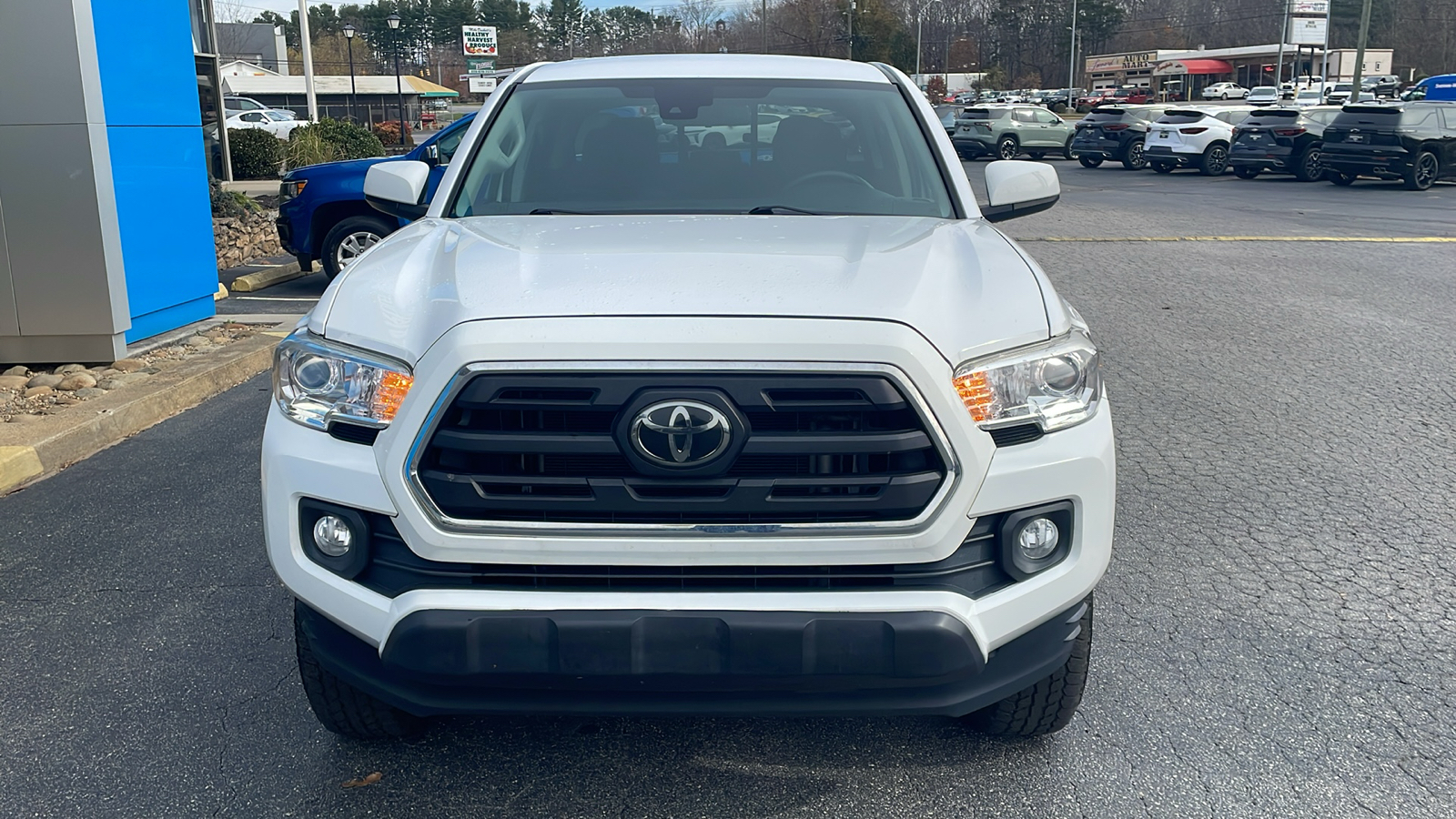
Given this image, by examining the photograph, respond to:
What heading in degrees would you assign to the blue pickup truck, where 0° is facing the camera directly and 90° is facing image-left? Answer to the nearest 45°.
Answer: approximately 45°

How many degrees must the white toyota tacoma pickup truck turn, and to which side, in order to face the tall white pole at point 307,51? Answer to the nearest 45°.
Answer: approximately 180°

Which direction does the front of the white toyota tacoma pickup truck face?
toward the camera

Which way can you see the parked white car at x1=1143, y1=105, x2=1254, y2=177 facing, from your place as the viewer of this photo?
facing away from the viewer and to the right of the viewer

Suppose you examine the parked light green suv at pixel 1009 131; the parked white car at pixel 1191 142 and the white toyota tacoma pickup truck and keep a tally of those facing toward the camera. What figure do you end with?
1

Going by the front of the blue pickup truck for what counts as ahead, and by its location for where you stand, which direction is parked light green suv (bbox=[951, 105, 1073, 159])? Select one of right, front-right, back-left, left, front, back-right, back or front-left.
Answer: back

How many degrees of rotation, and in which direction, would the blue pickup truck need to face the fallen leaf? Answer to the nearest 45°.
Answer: approximately 45° to its left

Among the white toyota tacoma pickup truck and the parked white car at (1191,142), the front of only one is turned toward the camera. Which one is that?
the white toyota tacoma pickup truck
